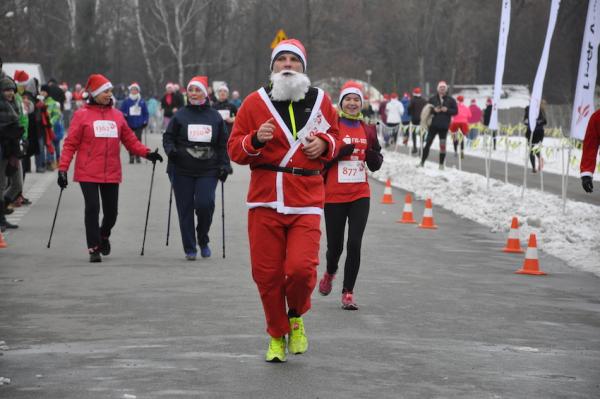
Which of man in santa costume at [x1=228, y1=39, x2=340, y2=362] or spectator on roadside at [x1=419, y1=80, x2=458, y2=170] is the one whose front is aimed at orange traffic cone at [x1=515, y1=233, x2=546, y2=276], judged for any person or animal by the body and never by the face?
the spectator on roadside

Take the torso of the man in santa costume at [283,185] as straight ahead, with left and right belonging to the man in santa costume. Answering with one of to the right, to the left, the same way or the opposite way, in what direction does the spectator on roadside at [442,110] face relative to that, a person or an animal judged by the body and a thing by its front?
the same way

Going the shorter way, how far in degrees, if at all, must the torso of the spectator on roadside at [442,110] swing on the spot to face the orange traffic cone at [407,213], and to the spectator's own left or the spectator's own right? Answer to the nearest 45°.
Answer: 0° — they already face it

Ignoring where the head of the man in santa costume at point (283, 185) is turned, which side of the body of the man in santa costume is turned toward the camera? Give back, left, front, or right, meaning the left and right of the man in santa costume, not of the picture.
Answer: front

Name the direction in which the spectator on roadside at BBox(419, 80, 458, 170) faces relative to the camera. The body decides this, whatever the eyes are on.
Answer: toward the camera

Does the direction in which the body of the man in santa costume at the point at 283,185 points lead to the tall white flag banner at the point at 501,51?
no

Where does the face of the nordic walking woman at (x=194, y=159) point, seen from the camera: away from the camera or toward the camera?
toward the camera

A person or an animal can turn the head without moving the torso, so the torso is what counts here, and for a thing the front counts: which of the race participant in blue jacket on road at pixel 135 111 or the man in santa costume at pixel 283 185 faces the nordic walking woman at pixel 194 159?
the race participant in blue jacket on road

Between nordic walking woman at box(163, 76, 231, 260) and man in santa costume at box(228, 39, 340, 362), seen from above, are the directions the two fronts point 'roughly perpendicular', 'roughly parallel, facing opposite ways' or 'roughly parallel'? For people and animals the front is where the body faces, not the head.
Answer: roughly parallel

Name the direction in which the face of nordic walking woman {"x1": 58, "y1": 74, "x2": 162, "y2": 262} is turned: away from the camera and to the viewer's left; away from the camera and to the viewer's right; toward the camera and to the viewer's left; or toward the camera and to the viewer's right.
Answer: toward the camera and to the viewer's right

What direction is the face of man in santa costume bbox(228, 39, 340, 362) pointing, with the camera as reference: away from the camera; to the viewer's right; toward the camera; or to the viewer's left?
toward the camera

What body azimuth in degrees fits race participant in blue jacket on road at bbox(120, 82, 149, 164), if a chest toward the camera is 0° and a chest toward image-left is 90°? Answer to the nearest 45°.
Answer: approximately 0°

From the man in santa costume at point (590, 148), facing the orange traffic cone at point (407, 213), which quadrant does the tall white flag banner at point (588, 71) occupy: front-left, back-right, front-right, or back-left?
front-right

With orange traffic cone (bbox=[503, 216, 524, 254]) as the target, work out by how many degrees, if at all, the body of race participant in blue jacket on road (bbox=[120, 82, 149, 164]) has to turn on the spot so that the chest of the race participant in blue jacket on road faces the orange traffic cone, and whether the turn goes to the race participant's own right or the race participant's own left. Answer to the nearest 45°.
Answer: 0° — they already face it

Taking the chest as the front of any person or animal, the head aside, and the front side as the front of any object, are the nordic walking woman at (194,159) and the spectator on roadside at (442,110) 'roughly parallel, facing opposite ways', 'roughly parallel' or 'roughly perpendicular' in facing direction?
roughly parallel

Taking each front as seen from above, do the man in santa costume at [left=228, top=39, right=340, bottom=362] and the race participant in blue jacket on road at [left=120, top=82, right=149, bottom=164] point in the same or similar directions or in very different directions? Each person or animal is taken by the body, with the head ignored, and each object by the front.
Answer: same or similar directions
